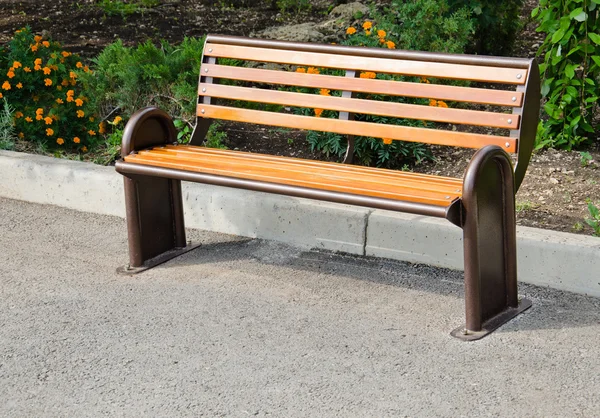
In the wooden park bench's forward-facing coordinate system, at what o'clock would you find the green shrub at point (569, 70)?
The green shrub is roughly at 6 o'clock from the wooden park bench.

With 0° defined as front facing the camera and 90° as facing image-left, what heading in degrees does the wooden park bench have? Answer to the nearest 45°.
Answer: approximately 45°

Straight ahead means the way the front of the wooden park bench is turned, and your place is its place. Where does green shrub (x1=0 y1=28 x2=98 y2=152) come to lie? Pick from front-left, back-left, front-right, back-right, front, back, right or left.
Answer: right

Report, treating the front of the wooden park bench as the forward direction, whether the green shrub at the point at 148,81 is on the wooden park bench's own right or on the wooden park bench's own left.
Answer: on the wooden park bench's own right

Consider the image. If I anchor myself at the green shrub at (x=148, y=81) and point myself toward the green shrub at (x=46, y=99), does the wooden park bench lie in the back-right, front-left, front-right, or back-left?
back-left
